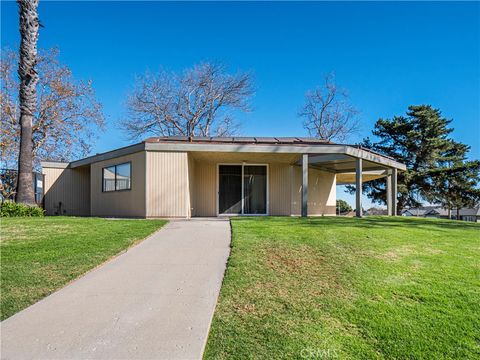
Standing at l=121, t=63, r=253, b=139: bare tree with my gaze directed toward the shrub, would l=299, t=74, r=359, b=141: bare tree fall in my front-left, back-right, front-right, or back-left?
back-left

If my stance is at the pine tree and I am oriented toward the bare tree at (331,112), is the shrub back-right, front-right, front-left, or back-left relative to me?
front-left

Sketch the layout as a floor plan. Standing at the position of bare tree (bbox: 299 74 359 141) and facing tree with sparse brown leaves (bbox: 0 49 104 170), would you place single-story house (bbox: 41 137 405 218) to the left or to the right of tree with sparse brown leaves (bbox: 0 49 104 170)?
left

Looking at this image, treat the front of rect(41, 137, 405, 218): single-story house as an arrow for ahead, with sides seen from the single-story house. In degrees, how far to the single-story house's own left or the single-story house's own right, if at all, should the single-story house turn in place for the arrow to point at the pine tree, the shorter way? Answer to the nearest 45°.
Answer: approximately 135° to the single-story house's own left

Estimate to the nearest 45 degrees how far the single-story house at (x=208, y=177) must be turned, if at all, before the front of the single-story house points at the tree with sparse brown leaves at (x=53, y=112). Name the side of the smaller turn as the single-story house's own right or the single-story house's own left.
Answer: approximately 135° to the single-story house's own right

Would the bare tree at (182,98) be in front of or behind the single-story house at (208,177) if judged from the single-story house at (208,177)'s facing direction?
behind

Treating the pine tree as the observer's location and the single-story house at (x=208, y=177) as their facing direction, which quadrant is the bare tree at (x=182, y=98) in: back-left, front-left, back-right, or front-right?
front-right

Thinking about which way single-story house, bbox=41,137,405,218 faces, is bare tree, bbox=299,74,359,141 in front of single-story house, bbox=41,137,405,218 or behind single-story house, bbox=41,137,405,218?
behind
